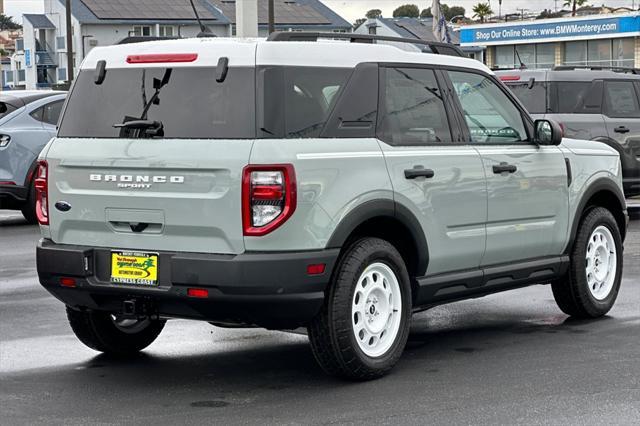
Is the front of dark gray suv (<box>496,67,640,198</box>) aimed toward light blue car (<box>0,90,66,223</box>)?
no

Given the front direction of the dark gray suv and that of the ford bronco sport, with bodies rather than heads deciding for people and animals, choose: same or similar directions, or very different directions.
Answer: same or similar directions

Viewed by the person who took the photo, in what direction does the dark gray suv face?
facing away from the viewer and to the right of the viewer

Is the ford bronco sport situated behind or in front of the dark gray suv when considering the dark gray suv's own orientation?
behind

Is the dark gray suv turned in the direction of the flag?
no

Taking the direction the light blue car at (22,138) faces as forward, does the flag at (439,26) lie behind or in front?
in front

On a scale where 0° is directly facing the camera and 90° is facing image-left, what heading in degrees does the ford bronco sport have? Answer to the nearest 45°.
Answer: approximately 225°

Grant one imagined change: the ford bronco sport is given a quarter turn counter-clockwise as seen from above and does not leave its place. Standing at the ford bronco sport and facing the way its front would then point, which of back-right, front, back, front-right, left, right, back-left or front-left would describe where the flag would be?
front-right
